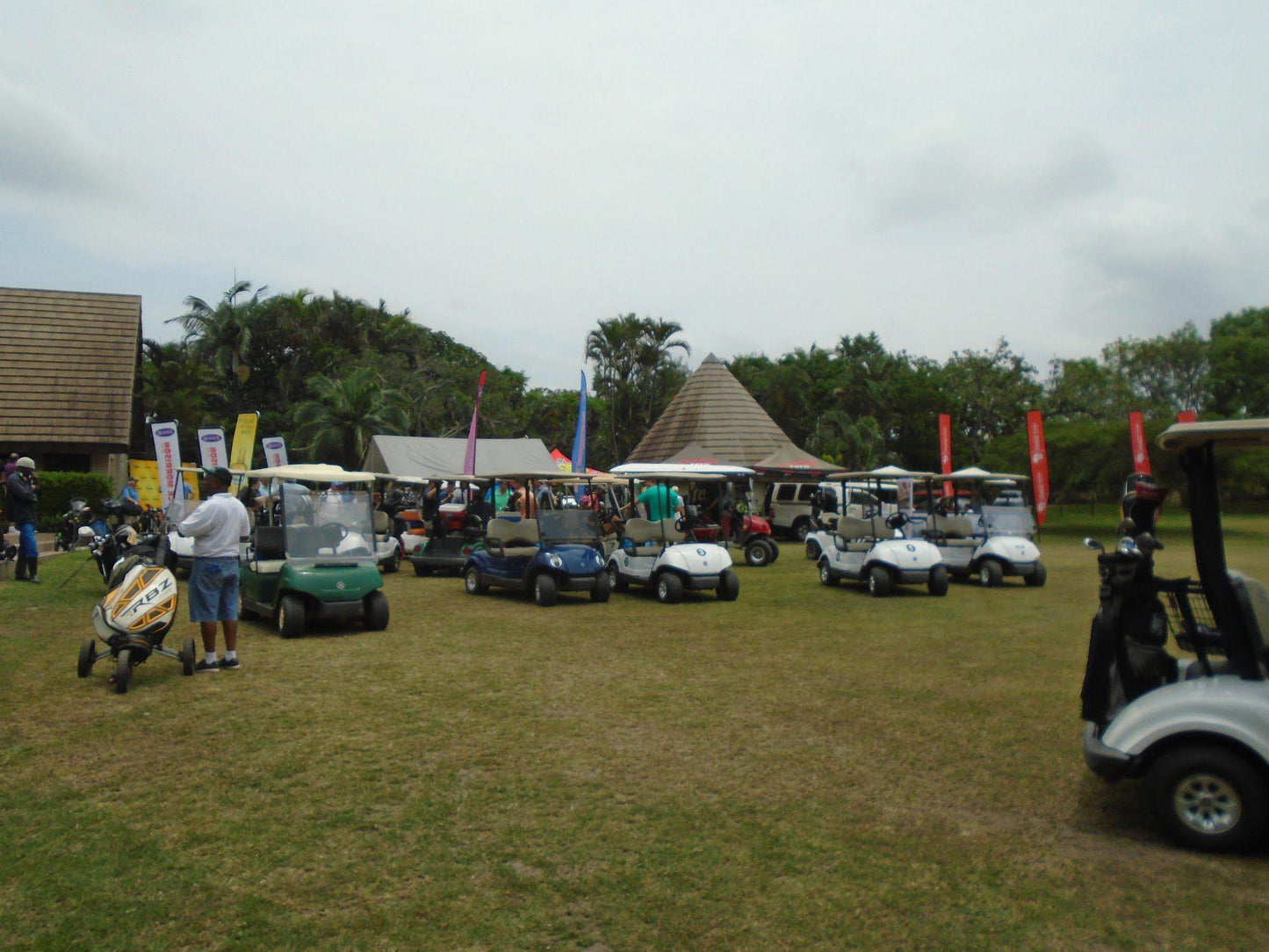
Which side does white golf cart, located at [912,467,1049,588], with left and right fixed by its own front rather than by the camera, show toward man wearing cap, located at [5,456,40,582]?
right

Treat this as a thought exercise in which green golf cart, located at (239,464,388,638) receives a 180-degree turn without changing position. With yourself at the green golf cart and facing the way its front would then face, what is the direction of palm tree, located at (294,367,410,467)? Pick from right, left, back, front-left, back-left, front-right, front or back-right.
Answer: front-right

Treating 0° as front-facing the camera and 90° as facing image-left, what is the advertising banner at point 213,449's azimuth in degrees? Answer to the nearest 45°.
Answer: approximately 0°

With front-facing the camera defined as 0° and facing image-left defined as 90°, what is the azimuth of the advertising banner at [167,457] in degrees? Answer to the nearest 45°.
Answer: approximately 0°

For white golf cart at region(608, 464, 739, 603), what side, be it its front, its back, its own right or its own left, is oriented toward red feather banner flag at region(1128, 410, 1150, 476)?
left

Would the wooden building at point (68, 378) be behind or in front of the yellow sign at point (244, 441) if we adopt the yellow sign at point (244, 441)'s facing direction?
behind
